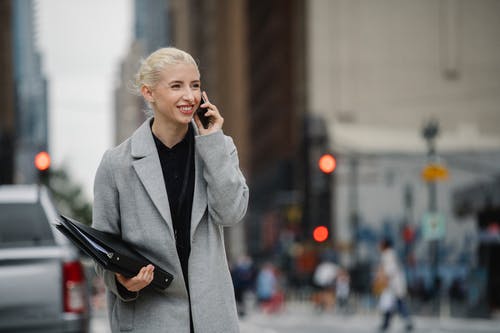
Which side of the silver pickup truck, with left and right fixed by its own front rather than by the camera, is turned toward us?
back

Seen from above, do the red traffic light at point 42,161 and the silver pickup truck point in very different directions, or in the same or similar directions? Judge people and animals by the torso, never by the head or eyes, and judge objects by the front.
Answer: very different directions

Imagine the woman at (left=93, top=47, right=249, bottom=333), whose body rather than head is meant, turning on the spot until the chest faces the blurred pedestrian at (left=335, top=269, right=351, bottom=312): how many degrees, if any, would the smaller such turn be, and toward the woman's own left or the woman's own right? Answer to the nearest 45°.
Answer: approximately 135° to the woman's own left

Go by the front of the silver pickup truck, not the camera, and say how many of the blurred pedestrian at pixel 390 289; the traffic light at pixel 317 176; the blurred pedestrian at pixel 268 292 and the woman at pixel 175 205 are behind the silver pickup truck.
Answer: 1

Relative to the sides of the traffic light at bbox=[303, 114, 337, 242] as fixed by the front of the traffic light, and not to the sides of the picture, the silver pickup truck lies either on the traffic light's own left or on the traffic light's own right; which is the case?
on the traffic light's own right
